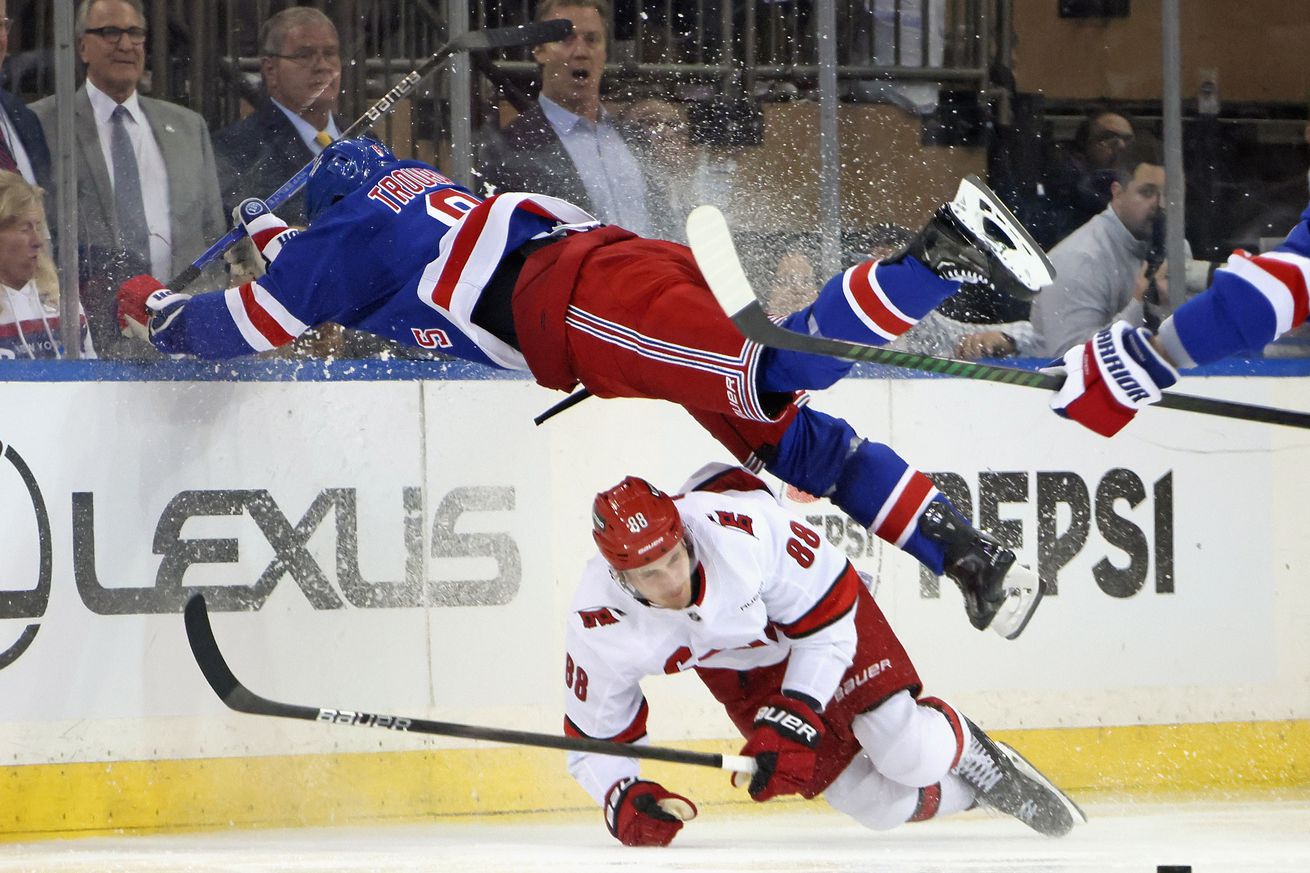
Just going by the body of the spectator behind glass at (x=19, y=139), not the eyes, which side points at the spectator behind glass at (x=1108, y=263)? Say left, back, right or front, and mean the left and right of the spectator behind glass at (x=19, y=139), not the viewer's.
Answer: left

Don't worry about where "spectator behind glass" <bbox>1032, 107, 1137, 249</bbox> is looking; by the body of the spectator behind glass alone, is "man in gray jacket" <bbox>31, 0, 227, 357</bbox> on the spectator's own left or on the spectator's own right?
on the spectator's own right

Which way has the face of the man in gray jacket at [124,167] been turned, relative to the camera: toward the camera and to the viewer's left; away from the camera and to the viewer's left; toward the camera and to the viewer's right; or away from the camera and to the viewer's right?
toward the camera and to the viewer's right

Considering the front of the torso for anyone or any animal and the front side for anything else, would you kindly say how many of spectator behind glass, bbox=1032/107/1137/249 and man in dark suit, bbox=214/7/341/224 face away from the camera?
0

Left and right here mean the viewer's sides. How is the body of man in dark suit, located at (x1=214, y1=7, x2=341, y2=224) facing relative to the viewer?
facing the viewer and to the right of the viewer

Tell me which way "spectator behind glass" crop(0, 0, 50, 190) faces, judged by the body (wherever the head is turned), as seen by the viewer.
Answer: toward the camera

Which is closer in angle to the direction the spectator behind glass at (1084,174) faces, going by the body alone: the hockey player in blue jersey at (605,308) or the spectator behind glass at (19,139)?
the hockey player in blue jersey

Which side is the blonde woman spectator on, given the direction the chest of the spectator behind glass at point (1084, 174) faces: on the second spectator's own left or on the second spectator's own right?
on the second spectator's own right
